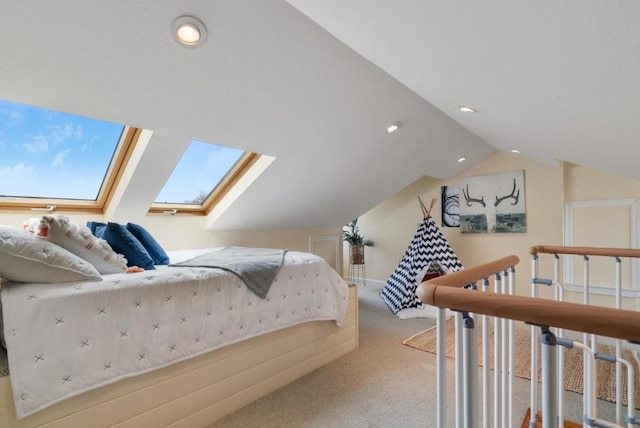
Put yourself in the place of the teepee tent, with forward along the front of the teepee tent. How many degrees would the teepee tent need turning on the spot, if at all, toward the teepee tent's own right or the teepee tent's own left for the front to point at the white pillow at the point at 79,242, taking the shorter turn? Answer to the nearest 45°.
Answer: approximately 90° to the teepee tent's own right

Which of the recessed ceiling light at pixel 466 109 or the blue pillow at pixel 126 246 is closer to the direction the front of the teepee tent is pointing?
the recessed ceiling light

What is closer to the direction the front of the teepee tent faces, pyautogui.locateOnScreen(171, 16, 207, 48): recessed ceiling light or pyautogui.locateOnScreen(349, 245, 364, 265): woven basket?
the recessed ceiling light

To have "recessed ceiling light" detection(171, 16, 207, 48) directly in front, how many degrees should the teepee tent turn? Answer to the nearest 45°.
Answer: approximately 45° to its right

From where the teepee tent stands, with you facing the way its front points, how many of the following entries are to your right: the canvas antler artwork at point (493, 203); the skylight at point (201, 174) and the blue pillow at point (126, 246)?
2

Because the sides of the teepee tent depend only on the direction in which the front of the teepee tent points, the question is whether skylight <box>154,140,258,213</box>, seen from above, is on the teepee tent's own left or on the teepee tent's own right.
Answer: on the teepee tent's own right

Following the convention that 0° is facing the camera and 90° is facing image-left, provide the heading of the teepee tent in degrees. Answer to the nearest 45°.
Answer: approximately 315°

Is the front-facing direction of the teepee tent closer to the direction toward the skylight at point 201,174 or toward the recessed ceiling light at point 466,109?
the recessed ceiling light

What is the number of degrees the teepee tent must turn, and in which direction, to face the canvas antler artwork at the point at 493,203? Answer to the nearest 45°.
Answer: approximately 90° to its left
